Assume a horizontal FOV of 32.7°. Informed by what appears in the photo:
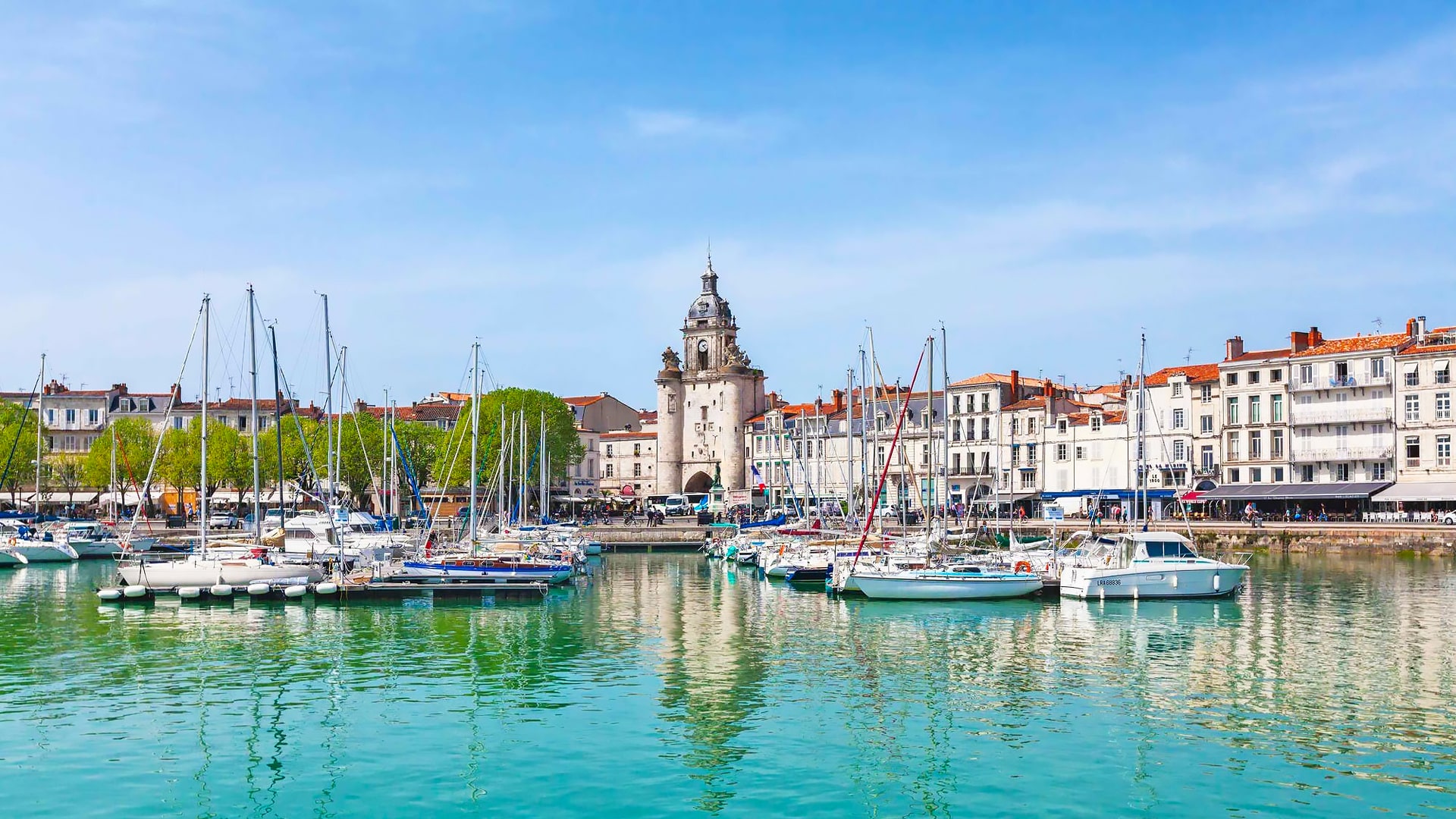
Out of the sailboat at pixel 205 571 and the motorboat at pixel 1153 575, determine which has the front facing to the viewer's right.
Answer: the motorboat

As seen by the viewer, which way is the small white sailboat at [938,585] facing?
to the viewer's left

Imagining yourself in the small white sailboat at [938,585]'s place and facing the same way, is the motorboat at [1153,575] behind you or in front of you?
behind

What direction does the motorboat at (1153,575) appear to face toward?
to the viewer's right

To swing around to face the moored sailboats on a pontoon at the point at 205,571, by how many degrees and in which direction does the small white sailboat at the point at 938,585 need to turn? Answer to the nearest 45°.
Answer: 0° — it already faces it

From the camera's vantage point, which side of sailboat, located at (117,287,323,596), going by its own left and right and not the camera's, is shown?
left

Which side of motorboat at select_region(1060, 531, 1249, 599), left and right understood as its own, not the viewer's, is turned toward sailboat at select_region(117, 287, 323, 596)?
back
